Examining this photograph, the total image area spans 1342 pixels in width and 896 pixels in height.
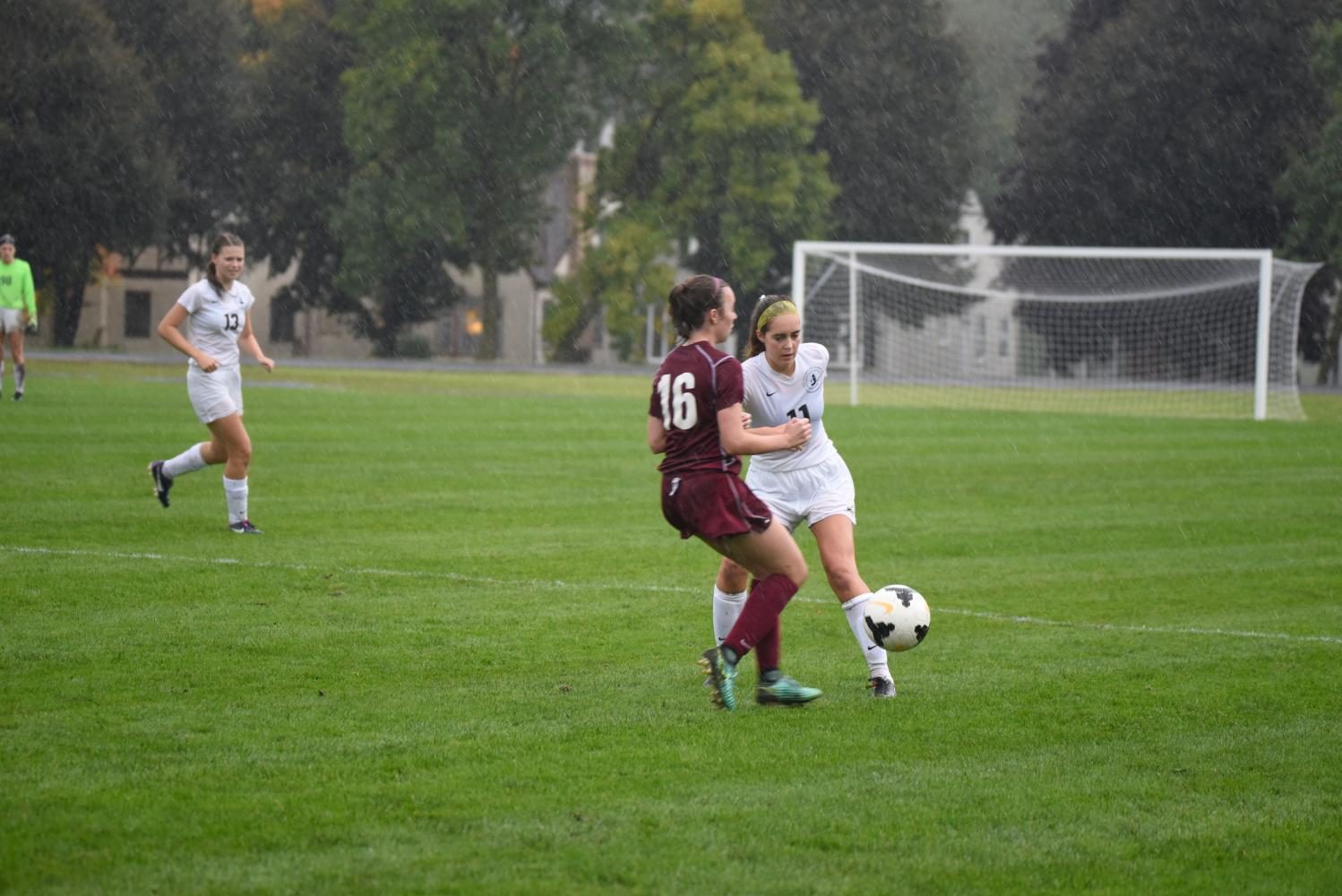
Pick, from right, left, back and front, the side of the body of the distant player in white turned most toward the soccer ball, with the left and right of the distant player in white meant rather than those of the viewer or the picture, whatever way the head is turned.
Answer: front

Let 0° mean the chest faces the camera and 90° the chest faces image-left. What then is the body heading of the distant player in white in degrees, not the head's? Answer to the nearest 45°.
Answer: approximately 315°

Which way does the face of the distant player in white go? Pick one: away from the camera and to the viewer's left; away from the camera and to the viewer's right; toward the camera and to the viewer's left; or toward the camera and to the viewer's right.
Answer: toward the camera and to the viewer's right
